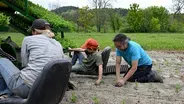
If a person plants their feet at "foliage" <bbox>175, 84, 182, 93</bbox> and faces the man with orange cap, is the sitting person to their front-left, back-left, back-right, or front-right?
front-left

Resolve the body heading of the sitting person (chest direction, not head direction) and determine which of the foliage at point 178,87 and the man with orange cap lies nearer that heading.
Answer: the man with orange cap

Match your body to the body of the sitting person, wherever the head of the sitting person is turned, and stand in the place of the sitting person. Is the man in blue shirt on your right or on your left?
on your right

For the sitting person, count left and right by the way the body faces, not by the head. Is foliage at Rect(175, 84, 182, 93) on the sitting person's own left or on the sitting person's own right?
on the sitting person's own right
